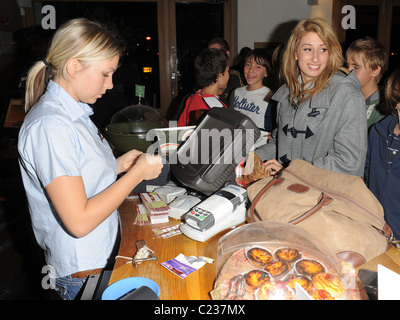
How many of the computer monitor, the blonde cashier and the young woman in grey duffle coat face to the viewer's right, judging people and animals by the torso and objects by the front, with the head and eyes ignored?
1

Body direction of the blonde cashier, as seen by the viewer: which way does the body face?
to the viewer's right

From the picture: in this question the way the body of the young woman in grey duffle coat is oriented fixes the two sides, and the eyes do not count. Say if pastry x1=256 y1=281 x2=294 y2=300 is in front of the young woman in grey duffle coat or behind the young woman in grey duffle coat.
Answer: in front

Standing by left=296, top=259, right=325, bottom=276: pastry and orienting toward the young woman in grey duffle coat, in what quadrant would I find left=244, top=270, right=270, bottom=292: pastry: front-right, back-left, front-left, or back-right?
back-left

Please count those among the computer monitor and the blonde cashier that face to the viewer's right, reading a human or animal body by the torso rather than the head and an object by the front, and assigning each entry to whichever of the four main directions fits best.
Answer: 1

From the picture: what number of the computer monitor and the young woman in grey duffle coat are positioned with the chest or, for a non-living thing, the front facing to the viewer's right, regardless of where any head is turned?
0

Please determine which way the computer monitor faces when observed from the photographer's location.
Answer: facing the viewer and to the left of the viewer

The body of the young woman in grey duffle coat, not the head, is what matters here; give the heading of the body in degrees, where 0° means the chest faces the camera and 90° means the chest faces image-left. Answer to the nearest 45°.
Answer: approximately 45°
